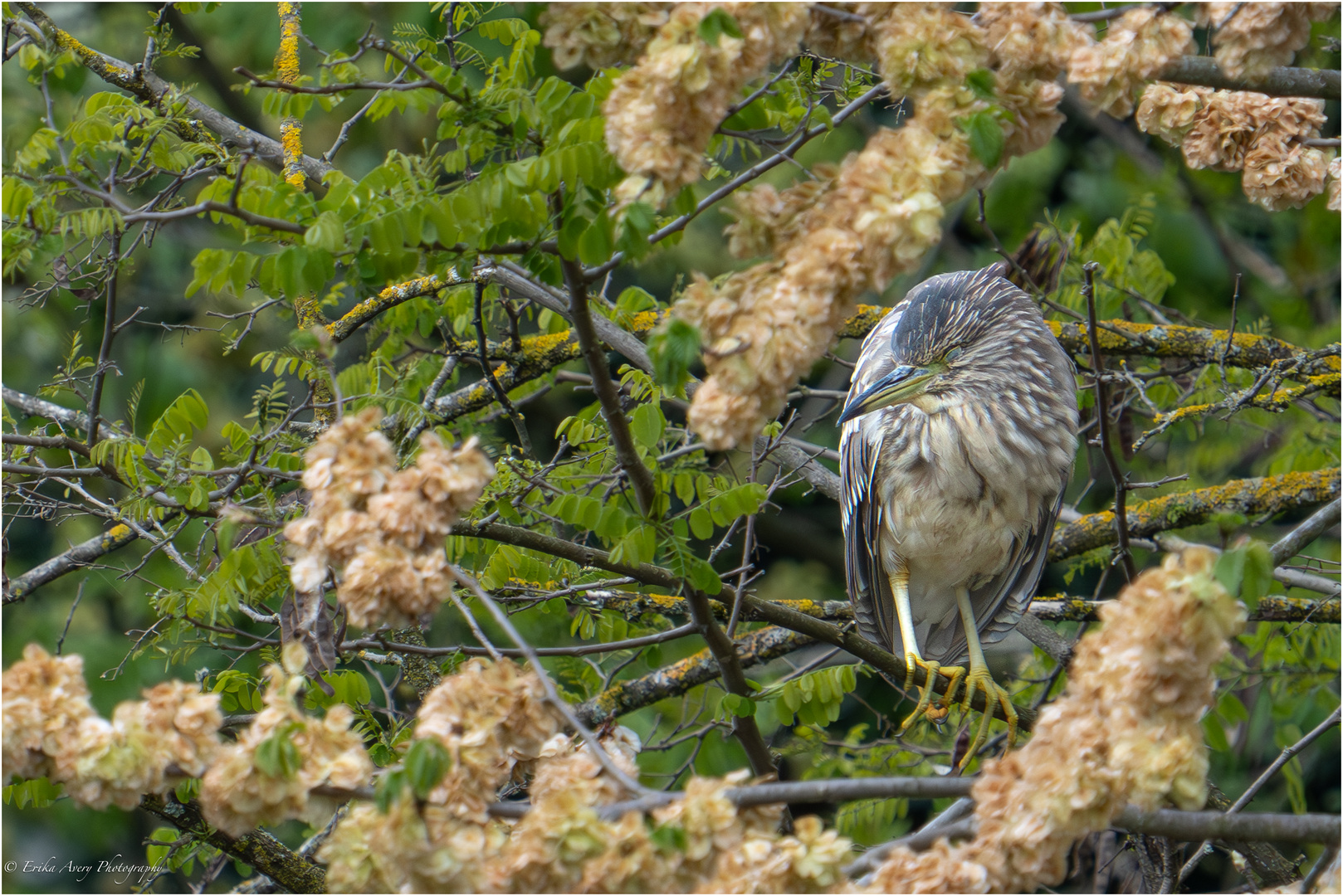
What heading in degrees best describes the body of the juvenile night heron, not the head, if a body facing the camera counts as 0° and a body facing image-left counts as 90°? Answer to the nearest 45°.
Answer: approximately 0°

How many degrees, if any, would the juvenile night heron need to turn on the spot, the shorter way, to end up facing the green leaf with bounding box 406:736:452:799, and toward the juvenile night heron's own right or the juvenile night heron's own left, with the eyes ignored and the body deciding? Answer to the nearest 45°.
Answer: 0° — it already faces it
